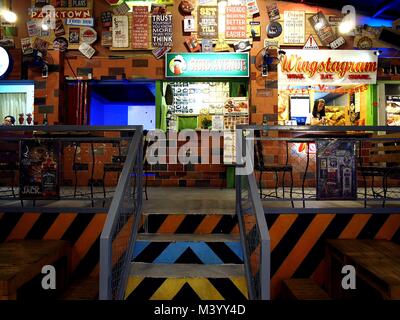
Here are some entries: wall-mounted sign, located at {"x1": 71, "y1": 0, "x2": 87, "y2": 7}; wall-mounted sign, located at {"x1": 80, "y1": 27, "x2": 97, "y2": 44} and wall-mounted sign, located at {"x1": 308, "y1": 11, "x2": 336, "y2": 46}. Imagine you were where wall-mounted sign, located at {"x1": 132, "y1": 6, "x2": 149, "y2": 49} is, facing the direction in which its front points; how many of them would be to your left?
1

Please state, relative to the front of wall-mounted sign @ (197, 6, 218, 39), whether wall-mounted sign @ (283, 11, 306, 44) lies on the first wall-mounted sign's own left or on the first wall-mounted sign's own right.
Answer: on the first wall-mounted sign's own left

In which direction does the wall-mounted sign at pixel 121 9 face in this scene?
toward the camera

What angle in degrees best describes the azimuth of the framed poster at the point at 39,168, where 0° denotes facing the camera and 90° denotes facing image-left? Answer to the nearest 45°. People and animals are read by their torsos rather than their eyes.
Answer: approximately 0°

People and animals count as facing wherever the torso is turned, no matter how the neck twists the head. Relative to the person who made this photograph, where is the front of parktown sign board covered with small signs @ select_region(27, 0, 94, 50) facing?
facing the viewer

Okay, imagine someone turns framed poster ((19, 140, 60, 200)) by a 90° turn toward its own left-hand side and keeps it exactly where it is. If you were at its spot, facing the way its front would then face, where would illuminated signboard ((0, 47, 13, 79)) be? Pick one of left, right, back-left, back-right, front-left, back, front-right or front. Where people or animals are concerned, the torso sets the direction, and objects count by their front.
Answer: left

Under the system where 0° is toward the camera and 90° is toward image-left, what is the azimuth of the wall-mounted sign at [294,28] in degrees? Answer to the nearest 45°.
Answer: approximately 0°

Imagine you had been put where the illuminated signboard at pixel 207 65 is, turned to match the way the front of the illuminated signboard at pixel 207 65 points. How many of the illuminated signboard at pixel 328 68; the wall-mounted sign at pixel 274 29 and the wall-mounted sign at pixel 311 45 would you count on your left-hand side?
3

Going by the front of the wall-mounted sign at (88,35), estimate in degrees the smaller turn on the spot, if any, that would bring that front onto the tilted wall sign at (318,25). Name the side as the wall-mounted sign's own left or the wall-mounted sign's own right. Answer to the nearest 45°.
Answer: approximately 90° to the wall-mounted sign's own left

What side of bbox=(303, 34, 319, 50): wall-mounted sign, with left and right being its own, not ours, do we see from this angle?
front

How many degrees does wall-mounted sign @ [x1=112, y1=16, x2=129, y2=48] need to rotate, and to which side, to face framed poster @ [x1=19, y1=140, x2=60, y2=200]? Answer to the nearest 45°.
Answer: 0° — it already faces it

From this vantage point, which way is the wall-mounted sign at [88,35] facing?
toward the camera
